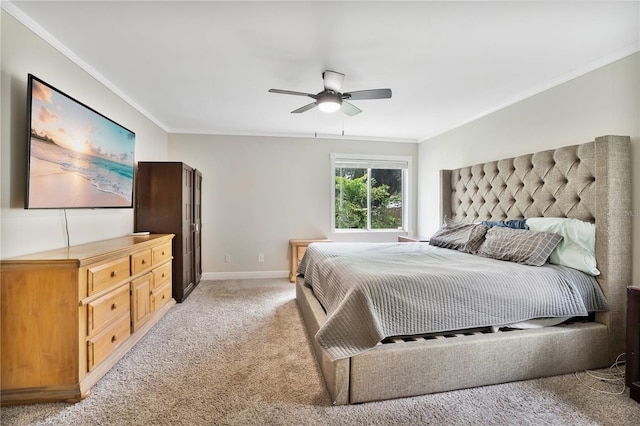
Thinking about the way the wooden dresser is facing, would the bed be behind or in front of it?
in front

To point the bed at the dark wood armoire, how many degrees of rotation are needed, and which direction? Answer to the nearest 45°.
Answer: approximately 45° to its right

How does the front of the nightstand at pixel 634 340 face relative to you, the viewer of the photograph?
facing the viewer and to the left of the viewer

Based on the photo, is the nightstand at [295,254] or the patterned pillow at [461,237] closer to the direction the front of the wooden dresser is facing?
the patterned pillow

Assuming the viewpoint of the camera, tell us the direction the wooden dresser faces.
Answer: facing the viewer and to the right of the viewer

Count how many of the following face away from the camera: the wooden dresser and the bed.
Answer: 0

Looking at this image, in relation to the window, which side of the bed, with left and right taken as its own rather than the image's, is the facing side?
right

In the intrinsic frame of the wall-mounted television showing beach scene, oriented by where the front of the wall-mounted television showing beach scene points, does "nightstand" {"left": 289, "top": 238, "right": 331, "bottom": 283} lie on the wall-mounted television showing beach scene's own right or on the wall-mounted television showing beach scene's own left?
on the wall-mounted television showing beach scene's own left

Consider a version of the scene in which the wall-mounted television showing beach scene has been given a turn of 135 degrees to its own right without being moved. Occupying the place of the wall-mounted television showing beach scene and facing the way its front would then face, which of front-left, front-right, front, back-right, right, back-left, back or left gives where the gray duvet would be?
back-left

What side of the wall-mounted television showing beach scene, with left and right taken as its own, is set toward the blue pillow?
front

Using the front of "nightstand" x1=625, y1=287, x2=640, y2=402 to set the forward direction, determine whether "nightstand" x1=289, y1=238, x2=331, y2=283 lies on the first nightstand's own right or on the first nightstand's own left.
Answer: on the first nightstand's own right

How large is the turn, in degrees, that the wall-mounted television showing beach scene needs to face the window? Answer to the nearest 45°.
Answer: approximately 45° to its left

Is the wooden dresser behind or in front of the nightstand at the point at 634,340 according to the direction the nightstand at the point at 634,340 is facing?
in front

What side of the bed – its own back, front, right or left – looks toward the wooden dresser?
front
